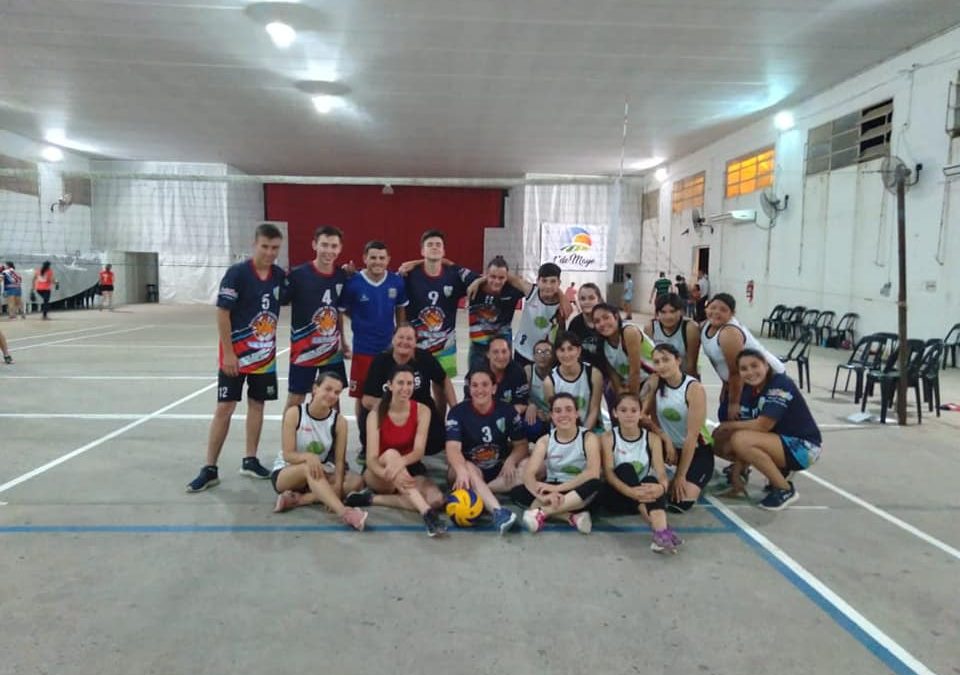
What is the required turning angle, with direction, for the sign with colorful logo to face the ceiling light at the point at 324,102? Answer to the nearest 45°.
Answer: approximately 45° to its right

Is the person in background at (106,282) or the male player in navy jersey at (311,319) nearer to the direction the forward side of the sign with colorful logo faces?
the male player in navy jersey

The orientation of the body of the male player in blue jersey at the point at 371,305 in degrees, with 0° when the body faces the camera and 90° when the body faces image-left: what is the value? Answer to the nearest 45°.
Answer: approximately 0°

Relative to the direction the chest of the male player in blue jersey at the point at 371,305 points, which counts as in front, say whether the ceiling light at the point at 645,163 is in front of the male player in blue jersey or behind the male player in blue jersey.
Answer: behind

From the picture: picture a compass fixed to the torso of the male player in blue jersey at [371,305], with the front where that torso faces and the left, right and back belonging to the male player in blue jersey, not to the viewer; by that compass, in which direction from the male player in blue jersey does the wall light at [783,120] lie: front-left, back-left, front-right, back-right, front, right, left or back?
back-left

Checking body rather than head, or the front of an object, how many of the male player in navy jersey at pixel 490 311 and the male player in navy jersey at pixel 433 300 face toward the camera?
2
